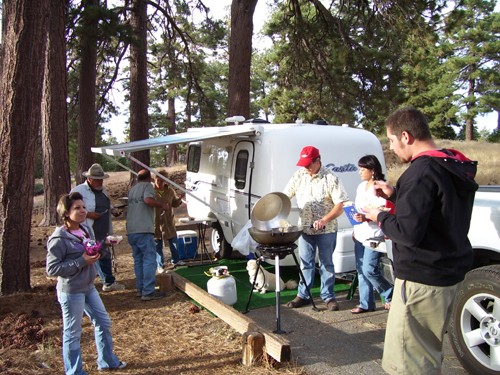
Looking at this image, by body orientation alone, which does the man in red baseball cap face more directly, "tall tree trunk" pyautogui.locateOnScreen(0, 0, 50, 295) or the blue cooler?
the tall tree trunk

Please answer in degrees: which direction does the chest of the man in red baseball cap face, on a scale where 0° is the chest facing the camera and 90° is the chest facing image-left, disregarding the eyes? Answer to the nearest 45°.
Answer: approximately 45°

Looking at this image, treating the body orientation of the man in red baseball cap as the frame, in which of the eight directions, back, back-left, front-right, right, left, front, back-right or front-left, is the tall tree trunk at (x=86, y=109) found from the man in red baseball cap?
right

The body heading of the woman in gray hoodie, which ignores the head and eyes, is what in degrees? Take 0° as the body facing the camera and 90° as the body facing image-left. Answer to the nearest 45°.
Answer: approximately 315°

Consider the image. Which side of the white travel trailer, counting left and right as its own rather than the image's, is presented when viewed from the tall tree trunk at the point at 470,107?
left

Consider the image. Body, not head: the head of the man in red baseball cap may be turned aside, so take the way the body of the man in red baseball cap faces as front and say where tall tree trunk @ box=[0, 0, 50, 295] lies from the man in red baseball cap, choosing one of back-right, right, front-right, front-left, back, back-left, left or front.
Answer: front-right

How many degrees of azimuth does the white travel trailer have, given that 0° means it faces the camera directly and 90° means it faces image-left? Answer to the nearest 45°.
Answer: approximately 315°

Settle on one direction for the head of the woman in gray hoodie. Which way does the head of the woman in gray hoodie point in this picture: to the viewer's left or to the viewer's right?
to the viewer's right

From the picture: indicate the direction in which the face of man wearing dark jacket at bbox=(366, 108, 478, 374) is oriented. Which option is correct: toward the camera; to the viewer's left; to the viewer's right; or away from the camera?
to the viewer's left

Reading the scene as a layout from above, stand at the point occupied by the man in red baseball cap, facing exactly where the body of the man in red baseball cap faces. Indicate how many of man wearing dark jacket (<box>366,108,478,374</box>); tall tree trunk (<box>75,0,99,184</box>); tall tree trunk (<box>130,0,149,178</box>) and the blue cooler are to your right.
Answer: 3

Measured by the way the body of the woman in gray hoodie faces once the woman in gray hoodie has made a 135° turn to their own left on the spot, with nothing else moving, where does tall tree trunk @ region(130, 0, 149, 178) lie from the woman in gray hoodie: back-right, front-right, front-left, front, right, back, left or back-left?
front

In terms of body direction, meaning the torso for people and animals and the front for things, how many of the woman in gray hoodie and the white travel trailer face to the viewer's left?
0

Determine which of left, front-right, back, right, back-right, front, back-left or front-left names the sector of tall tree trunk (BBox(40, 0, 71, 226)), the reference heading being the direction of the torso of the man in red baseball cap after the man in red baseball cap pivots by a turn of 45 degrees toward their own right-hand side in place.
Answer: front-right
